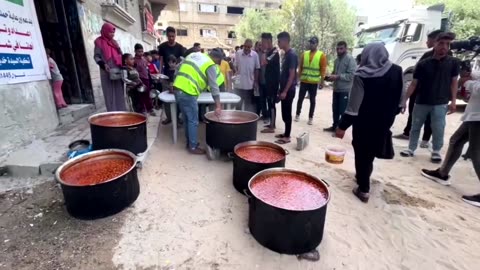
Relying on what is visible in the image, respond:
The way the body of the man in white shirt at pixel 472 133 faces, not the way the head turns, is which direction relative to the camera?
to the viewer's left

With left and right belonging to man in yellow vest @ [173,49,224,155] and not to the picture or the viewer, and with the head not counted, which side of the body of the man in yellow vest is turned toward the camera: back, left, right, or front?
right

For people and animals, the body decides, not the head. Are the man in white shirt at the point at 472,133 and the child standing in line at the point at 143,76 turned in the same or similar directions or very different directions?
very different directions

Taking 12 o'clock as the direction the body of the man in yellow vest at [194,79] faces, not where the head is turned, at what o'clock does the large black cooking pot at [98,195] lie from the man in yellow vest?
The large black cooking pot is roughly at 4 o'clock from the man in yellow vest.

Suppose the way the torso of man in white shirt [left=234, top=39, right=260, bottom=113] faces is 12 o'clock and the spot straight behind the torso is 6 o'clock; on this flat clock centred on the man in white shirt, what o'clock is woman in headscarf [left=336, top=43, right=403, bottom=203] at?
The woman in headscarf is roughly at 11 o'clock from the man in white shirt.

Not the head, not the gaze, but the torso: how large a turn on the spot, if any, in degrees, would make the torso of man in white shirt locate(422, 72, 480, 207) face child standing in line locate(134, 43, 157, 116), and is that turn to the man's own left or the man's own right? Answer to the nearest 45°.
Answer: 0° — they already face them

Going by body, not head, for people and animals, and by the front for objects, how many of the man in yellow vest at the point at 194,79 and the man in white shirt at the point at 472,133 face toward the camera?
0

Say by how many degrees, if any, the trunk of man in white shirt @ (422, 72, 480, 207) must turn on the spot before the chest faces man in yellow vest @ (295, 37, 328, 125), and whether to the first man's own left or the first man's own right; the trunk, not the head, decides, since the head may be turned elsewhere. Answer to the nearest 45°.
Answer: approximately 45° to the first man's own right
